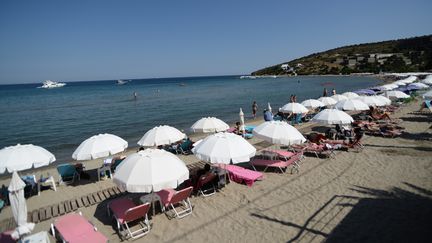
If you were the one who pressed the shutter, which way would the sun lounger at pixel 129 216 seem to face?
facing away from the viewer and to the left of the viewer

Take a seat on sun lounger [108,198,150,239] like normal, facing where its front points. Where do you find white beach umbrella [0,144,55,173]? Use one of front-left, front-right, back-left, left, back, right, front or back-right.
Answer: front

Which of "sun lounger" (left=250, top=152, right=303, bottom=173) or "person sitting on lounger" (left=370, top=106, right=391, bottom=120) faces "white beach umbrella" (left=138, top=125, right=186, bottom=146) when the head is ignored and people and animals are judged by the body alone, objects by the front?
the sun lounger

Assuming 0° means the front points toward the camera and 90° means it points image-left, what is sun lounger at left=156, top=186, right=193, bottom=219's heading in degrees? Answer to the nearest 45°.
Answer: approximately 135°

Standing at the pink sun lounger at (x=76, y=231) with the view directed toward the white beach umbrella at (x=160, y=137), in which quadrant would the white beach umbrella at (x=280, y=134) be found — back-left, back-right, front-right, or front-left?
front-right

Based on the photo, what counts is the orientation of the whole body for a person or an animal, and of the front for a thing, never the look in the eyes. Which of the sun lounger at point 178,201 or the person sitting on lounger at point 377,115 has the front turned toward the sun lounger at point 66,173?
the sun lounger at point 178,201

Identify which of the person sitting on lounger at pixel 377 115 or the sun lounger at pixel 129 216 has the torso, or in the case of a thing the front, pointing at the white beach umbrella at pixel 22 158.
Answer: the sun lounger

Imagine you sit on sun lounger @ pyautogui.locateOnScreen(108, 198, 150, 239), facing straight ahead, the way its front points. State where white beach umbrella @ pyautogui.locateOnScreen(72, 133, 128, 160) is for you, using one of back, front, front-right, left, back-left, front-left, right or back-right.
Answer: front-right

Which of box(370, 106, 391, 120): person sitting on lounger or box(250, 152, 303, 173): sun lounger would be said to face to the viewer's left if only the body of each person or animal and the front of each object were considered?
the sun lounger
